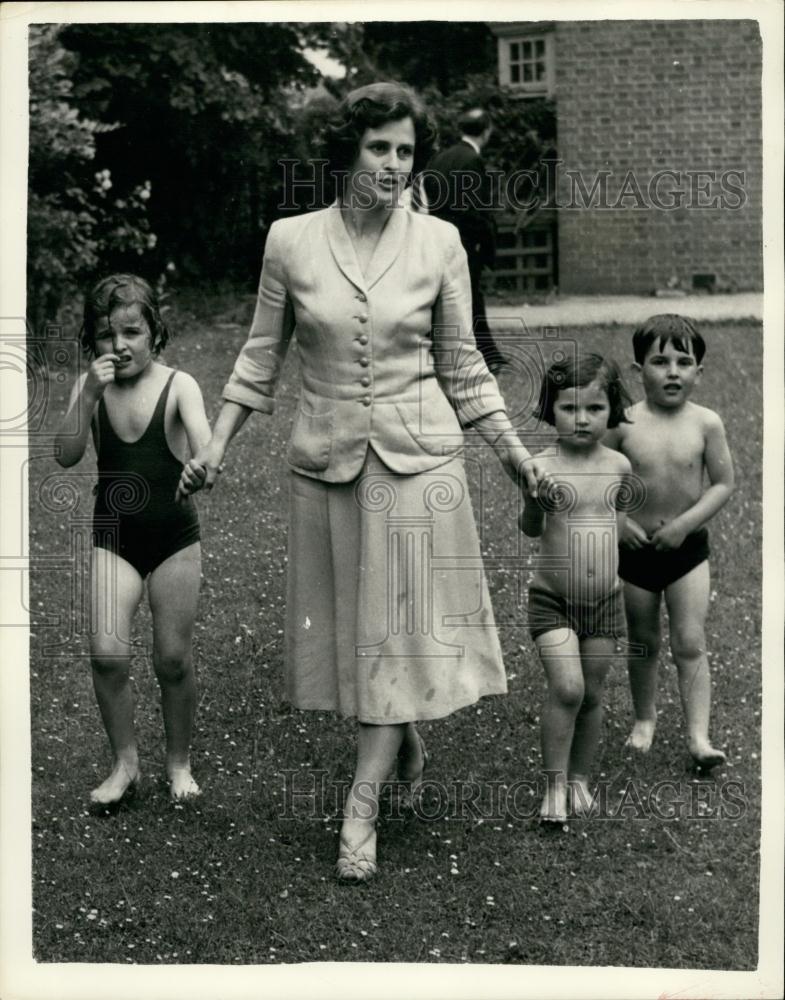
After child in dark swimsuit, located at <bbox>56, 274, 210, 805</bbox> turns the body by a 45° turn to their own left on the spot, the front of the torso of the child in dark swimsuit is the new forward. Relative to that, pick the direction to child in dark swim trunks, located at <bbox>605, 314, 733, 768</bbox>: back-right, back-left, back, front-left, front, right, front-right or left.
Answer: front-left

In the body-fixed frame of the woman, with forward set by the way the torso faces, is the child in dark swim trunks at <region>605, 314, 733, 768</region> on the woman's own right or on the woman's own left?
on the woman's own left

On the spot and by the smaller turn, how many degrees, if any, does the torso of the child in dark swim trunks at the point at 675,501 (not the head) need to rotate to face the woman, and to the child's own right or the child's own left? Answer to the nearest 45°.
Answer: approximately 45° to the child's own right

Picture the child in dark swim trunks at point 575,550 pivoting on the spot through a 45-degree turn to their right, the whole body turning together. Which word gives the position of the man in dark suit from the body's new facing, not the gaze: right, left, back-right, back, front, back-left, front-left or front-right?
back-right

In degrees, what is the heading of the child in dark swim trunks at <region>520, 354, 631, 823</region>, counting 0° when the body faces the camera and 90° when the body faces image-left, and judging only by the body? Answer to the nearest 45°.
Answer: approximately 0°

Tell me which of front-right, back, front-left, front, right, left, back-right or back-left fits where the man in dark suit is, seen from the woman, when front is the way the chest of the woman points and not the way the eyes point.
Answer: back

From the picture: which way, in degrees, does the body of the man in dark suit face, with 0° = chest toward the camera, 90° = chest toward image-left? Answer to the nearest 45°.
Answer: approximately 225°
